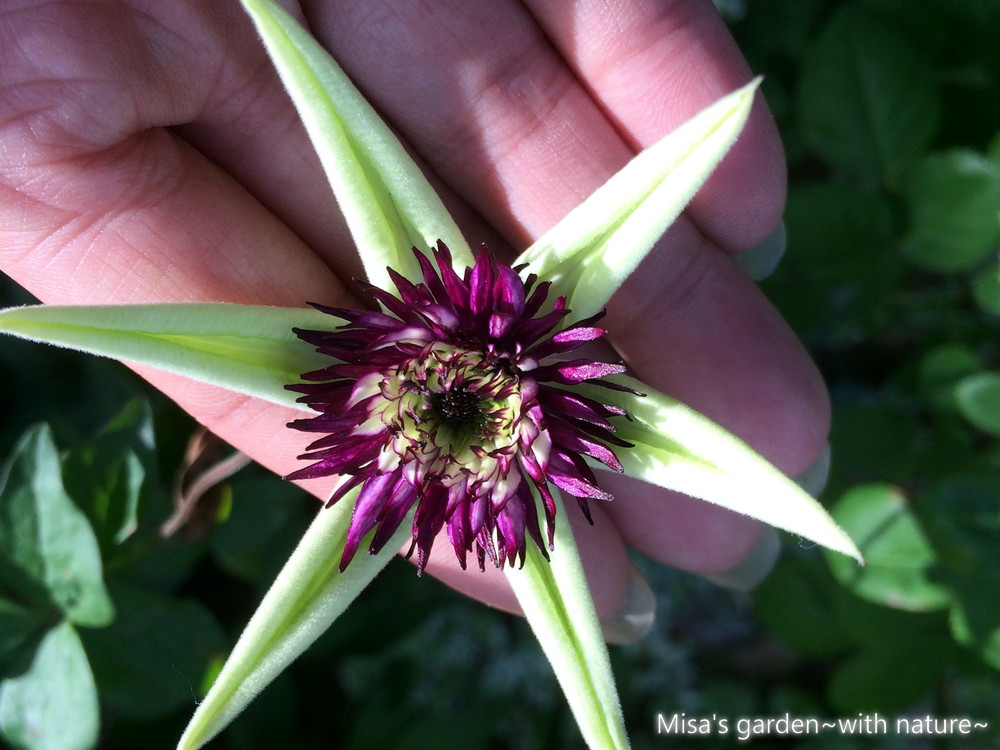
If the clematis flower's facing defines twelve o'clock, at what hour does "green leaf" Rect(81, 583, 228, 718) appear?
The green leaf is roughly at 4 o'clock from the clematis flower.

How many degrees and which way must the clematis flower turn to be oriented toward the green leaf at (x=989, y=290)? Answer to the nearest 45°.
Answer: approximately 90° to its left

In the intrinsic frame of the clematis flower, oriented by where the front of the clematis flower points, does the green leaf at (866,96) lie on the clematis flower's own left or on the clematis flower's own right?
on the clematis flower's own left

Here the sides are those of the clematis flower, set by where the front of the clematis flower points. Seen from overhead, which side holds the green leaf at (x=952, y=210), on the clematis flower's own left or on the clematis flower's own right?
on the clematis flower's own left

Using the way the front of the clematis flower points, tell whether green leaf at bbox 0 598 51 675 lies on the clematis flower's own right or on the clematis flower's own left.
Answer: on the clematis flower's own right

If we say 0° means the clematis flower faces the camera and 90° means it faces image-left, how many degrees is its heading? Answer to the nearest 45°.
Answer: approximately 0°

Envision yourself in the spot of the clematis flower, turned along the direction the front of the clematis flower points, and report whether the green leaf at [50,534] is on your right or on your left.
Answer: on your right

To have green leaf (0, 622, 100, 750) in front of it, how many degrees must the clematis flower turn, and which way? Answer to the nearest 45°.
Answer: approximately 90° to its right
